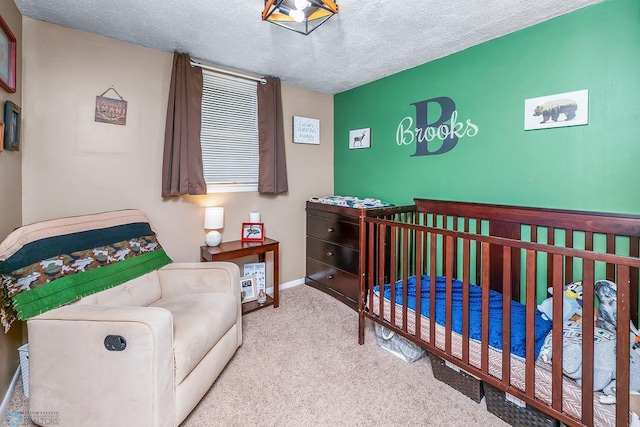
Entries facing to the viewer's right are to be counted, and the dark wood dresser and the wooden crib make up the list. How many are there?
0

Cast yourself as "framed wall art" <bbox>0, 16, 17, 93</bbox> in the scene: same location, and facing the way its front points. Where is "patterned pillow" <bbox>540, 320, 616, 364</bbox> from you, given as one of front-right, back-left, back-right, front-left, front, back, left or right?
front-right

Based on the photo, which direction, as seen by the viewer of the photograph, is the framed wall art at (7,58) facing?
facing to the right of the viewer

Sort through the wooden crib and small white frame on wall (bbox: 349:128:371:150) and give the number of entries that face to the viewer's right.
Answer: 0

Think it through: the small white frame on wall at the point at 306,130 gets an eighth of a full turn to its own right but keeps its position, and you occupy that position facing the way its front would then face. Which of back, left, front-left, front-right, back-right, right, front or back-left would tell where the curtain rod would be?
front-right

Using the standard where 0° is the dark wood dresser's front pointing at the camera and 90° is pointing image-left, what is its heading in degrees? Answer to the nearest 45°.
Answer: approximately 45°

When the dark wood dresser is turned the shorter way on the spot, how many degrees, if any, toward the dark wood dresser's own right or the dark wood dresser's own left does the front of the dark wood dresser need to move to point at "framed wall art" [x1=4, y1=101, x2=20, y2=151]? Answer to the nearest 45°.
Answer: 0° — it already faces it

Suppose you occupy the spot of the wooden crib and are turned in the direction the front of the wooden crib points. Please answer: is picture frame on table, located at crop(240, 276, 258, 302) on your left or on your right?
on your right

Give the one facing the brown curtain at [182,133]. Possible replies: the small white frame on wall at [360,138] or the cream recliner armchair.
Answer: the small white frame on wall

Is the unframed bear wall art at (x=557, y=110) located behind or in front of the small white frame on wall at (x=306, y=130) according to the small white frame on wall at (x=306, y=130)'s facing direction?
in front
